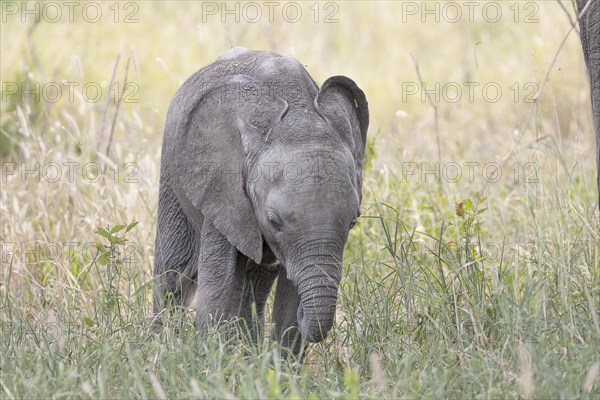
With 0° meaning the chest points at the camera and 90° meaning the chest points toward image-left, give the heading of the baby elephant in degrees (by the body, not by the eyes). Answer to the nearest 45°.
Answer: approximately 315°
